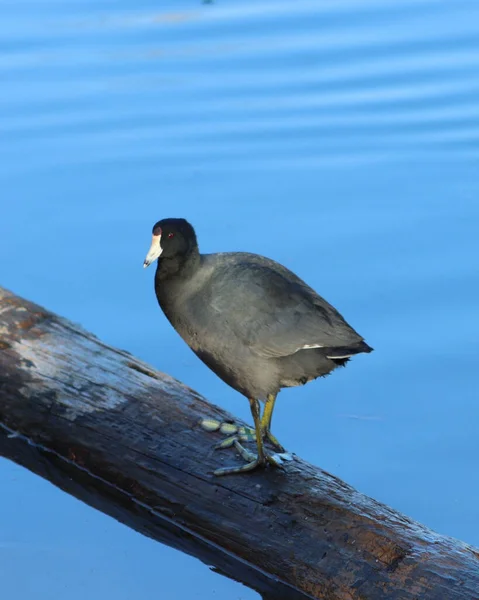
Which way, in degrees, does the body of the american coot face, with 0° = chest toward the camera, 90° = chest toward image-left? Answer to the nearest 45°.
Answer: approximately 90°
